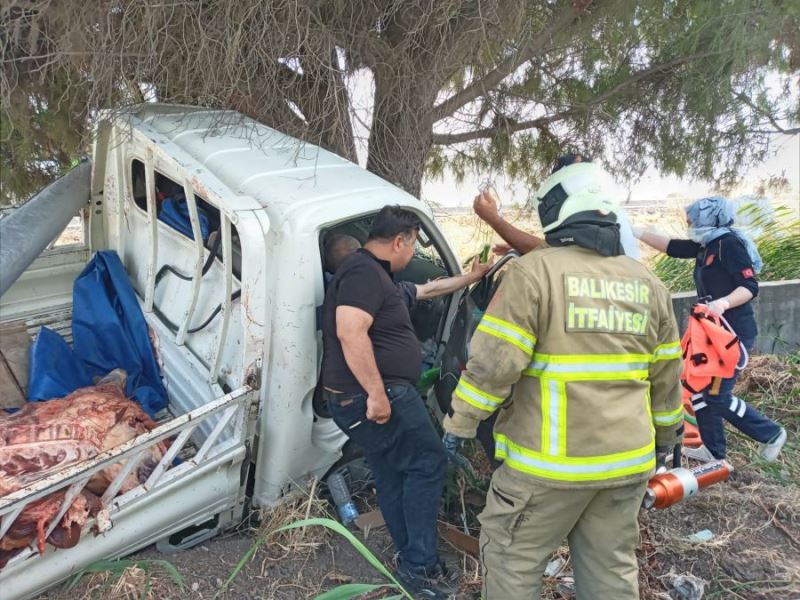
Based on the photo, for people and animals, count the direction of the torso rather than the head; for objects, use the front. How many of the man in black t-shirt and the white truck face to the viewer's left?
0

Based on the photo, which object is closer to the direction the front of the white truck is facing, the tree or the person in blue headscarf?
the tree

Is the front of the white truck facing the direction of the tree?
yes

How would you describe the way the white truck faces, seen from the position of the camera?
facing away from the viewer and to the right of the viewer

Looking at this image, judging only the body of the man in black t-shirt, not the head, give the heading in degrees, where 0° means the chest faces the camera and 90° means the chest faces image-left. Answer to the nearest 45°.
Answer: approximately 270°

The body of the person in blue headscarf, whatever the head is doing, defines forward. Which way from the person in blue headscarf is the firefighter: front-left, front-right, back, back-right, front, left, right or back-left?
left

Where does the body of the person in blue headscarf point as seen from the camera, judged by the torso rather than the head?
to the viewer's left

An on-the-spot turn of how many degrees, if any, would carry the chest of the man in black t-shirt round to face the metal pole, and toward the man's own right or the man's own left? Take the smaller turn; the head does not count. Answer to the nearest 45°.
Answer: approximately 135° to the man's own left

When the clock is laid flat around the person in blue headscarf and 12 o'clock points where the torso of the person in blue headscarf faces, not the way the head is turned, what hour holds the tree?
The tree is roughly at 12 o'clock from the person in blue headscarf.

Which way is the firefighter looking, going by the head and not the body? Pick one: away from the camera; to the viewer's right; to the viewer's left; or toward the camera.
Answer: away from the camera

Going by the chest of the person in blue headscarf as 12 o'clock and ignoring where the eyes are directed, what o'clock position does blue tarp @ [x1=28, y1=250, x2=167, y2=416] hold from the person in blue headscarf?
The blue tarp is roughly at 11 o'clock from the person in blue headscarf.

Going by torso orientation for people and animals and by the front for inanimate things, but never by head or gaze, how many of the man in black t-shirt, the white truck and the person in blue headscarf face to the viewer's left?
1
